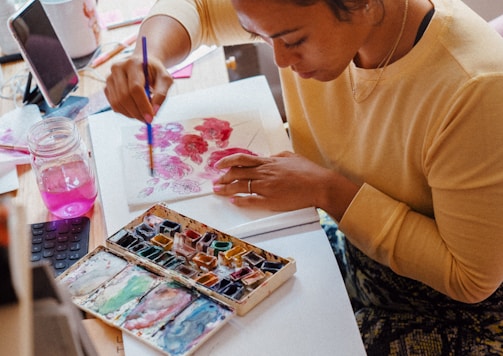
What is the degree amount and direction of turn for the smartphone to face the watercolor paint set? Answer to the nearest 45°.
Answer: approximately 45° to its right

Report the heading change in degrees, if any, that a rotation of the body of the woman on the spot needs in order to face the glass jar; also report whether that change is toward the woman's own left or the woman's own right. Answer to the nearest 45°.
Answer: approximately 45° to the woman's own right

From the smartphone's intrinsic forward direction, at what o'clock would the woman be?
The woman is roughly at 12 o'clock from the smartphone.

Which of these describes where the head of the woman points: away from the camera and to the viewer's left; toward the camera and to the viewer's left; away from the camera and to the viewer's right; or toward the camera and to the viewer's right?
toward the camera and to the viewer's left

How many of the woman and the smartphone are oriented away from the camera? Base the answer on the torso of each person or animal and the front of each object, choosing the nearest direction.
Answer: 0

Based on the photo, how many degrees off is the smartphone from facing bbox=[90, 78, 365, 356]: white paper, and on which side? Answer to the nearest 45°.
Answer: approximately 45° to its right

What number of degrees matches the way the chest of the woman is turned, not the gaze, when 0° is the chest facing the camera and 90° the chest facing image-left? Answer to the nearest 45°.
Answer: approximately 45°

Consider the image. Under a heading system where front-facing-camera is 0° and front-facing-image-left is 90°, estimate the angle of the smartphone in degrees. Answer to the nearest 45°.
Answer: approximately 315°
